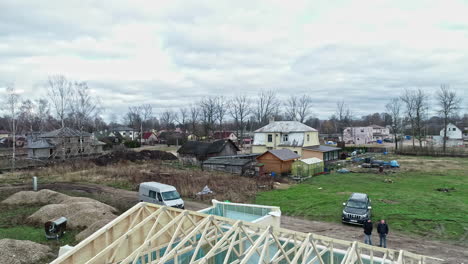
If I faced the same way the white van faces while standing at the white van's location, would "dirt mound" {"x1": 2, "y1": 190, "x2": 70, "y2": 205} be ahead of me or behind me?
behind

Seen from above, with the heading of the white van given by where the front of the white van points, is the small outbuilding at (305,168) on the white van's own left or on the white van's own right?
on the white van's own left

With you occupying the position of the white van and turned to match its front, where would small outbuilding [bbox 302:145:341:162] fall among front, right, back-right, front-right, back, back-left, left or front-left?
left

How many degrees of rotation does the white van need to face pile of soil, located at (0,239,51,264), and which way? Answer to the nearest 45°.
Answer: approximately 90° to its right

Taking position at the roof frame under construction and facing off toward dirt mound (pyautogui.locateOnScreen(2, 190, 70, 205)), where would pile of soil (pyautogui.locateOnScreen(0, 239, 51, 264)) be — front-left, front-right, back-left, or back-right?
front-left

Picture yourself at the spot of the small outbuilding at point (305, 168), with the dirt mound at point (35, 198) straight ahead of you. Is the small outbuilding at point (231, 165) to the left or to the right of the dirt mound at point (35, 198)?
right

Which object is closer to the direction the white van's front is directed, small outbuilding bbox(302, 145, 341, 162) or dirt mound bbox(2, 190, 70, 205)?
the small outbuilding

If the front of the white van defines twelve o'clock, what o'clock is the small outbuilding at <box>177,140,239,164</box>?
The small outbuilding is roughly at 8 o'clock from the white van.

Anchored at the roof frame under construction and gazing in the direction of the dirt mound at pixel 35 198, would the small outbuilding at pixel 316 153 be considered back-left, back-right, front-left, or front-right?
front-right

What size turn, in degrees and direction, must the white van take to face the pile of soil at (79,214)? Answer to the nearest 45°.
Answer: approximately 135° to its right

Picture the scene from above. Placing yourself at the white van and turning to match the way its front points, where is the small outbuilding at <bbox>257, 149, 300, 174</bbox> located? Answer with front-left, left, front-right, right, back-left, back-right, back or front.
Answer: left

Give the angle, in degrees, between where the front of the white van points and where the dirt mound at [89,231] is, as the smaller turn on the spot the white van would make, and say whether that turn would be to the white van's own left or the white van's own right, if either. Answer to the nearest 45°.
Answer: approximately 90° to the white van's own right

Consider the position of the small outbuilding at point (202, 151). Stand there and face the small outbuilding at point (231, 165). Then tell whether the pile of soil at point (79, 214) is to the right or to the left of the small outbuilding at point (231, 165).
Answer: right

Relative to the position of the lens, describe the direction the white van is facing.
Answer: facing the viewer and to the right of the viewer
